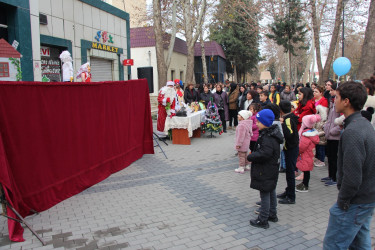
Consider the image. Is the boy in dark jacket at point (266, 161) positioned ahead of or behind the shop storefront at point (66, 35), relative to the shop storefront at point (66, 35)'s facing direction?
ahead

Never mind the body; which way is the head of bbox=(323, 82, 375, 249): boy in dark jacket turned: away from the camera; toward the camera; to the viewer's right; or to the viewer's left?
to the viewer's left

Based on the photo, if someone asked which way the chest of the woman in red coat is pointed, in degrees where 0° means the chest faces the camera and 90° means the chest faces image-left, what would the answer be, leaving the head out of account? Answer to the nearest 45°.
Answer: approximately 90°

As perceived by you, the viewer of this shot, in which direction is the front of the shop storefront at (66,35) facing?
facing the viewer and to the right of the viewer

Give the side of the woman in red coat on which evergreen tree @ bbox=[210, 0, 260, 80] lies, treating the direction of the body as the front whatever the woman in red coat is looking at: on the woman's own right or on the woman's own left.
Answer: on the woman's own right

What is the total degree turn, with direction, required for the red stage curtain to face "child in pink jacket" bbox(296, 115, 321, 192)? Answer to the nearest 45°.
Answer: approximately 45° to its left

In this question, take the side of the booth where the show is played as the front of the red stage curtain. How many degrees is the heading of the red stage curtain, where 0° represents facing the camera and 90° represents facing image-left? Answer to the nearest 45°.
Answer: approximately 315°

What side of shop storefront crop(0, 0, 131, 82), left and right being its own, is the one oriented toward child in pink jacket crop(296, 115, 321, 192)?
front

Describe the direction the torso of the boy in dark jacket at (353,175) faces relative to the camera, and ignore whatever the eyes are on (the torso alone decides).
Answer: to the viewer's left
